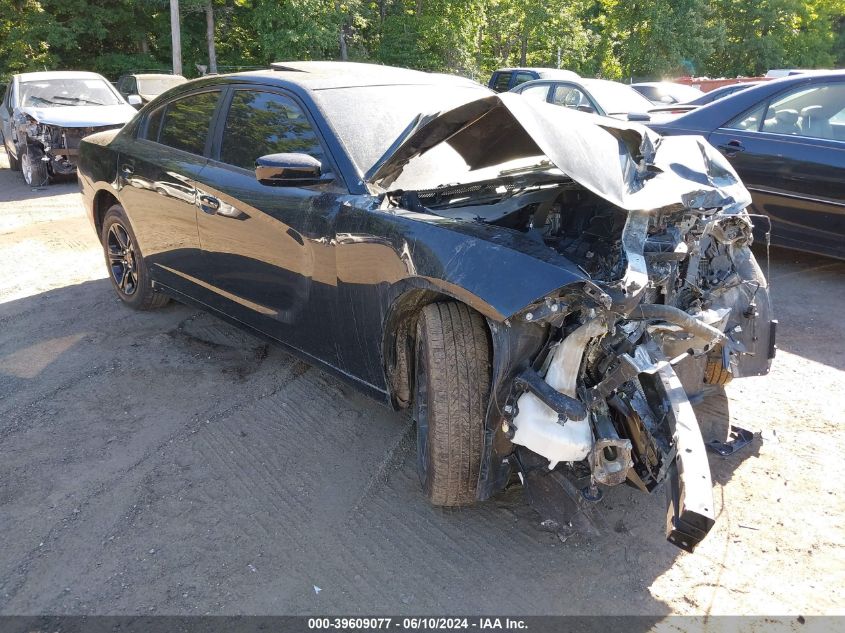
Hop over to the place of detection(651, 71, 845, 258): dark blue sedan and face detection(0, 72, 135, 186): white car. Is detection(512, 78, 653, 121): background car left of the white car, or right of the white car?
right

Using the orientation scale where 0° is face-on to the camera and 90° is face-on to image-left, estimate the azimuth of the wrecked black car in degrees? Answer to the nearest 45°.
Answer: approximately 315°

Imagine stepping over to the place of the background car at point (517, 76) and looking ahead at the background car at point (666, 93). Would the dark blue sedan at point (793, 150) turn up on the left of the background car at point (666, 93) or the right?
right

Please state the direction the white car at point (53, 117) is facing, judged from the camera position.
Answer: facing the viewer and to the right of the viewer

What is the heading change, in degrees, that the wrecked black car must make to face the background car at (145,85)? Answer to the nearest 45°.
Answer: approximately 180°

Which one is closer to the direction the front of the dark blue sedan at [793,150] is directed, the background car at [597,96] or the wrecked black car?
the wrecked black car

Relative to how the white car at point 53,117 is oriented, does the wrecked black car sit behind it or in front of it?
in front

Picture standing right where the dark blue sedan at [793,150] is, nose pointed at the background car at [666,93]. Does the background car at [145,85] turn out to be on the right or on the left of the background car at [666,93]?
left
